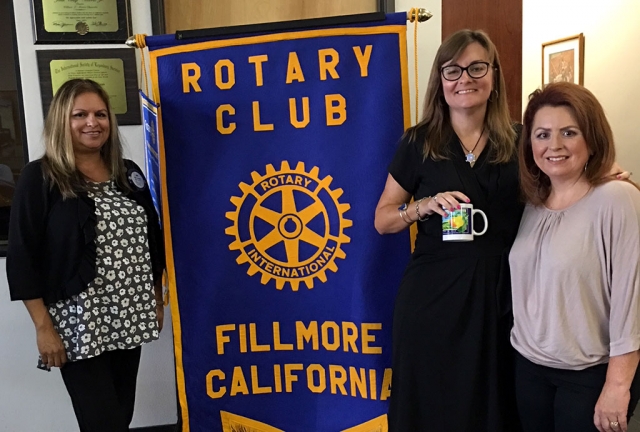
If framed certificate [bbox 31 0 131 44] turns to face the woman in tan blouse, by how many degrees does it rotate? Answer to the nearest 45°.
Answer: approximately 45° to its left

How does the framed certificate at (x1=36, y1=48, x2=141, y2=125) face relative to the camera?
toward the camera

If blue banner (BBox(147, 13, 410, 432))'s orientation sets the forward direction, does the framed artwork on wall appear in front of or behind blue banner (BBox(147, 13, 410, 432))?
behind

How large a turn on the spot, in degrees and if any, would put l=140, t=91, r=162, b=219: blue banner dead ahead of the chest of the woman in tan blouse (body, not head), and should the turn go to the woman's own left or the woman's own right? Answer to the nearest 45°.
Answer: approximately 45° to the woman's own right

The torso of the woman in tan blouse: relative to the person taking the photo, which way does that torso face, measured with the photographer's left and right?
facing the viewer and to the left of the viewer

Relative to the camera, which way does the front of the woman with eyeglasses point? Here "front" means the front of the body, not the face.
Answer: toward the camera

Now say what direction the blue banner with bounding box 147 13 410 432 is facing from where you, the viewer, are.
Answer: facing the viewer

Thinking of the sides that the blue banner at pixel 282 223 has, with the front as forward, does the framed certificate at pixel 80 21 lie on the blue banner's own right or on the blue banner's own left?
on the blue banner's own right

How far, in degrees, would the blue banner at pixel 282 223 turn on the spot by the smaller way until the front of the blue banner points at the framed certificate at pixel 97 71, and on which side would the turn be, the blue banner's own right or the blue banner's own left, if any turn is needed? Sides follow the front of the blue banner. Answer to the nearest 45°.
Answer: approximately 135° to the blue banner's own right

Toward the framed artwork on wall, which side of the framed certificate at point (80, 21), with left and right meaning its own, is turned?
left
